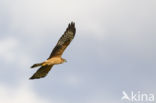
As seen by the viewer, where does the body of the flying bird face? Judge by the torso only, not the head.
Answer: to the viewer's right
